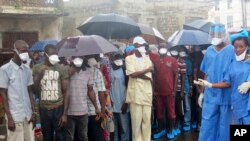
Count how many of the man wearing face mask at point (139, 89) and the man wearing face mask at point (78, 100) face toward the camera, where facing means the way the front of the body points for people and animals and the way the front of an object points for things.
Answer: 2

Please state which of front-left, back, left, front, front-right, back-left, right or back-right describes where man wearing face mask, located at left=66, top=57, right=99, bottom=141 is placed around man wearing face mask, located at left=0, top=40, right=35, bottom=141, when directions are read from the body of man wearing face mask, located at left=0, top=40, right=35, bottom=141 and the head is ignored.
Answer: front-left

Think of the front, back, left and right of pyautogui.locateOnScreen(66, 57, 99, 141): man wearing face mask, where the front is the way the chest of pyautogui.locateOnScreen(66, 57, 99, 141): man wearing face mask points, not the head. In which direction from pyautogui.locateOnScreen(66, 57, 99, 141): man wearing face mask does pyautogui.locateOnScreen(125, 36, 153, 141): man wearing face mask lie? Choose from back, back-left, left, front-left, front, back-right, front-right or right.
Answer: back-left

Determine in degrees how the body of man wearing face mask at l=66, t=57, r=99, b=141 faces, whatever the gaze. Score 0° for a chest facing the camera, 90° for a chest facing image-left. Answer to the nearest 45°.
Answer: approximately 0°

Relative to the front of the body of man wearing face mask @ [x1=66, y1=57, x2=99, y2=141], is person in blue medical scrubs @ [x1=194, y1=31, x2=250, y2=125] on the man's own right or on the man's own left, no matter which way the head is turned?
on the man's own left

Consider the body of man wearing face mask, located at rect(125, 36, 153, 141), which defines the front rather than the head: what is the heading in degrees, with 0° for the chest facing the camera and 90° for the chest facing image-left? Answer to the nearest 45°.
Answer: approximately 0°

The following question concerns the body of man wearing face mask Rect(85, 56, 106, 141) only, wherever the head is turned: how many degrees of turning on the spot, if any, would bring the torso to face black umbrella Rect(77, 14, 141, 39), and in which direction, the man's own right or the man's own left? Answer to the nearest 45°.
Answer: approximately 180°

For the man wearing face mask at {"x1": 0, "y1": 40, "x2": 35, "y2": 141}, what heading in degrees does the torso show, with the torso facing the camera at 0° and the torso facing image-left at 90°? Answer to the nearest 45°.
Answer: approximately 315°

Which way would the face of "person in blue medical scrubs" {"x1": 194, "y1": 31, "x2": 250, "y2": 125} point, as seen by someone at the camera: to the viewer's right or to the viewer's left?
to the viewer's left

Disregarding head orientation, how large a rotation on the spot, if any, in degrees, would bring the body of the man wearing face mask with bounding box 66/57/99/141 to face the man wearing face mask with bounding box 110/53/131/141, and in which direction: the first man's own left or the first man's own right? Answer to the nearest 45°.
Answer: approximately 135° to the first man's own left
